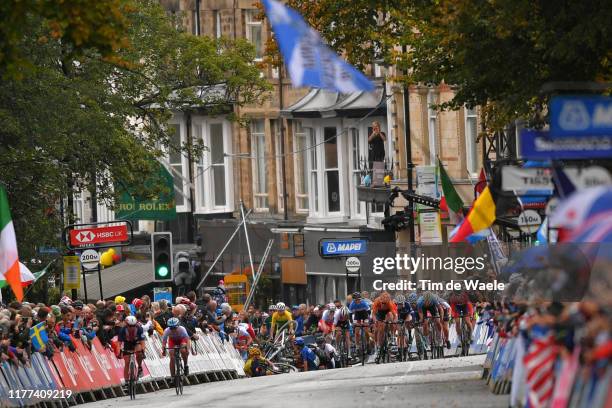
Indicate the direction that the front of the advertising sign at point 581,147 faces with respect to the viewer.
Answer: facing the viewer

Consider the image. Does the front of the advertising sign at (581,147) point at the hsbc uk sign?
no

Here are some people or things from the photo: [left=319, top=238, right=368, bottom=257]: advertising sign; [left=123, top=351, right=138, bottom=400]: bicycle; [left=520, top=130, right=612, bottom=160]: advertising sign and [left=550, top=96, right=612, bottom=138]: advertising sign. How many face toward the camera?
4

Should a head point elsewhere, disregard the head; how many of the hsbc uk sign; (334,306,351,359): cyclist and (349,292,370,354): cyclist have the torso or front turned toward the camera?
3

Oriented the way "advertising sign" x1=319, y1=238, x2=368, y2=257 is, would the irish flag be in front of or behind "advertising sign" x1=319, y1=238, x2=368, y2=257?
in front

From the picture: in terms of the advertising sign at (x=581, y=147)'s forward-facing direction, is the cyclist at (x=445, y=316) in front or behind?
behind

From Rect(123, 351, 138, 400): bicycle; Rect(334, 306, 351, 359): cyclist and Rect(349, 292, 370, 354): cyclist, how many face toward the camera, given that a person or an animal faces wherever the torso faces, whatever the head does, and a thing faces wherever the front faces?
3

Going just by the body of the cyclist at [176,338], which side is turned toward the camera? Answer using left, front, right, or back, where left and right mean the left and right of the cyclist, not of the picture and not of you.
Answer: front

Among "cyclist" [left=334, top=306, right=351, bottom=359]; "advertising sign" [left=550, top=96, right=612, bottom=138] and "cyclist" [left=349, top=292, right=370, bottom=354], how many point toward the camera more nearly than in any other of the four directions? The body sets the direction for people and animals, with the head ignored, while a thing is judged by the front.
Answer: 3

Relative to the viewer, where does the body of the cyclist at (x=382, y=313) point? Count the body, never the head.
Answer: toward the camera
